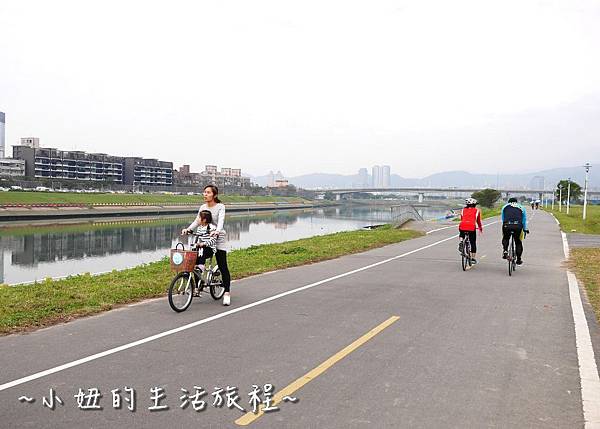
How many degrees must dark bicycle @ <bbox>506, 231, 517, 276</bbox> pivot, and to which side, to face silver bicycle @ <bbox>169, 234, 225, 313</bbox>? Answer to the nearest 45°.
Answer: approximately 135° to its left

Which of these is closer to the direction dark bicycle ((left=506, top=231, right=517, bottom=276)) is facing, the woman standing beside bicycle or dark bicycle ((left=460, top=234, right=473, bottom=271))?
the dark bicycle

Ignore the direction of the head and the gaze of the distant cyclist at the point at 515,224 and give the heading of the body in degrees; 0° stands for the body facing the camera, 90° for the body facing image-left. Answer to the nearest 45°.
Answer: approximately 180°

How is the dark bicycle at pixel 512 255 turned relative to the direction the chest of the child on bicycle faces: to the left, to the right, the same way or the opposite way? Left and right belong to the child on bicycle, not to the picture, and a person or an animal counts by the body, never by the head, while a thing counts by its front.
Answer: the opposite way

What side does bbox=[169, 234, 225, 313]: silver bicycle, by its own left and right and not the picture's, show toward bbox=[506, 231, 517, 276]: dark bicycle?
back

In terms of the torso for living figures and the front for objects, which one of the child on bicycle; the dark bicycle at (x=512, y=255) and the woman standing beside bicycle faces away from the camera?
the dark bicycle

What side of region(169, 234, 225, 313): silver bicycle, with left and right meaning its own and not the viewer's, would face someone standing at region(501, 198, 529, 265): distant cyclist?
back

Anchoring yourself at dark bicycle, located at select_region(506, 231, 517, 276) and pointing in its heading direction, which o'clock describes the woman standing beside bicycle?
The woman standing beside bicycle is roughly at 7 o'clock from the dark bicycle.

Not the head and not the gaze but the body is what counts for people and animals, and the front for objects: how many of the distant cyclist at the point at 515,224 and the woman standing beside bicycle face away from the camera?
1

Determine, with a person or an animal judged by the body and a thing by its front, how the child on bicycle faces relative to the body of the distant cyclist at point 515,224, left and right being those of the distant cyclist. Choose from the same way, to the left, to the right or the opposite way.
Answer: the opposite way

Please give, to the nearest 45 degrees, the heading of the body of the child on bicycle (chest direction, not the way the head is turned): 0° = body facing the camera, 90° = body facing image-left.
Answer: approximately 45°

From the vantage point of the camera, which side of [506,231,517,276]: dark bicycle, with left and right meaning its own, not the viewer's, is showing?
back

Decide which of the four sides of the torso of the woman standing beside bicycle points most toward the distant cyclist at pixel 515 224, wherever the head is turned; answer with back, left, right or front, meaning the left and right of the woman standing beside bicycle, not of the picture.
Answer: back
